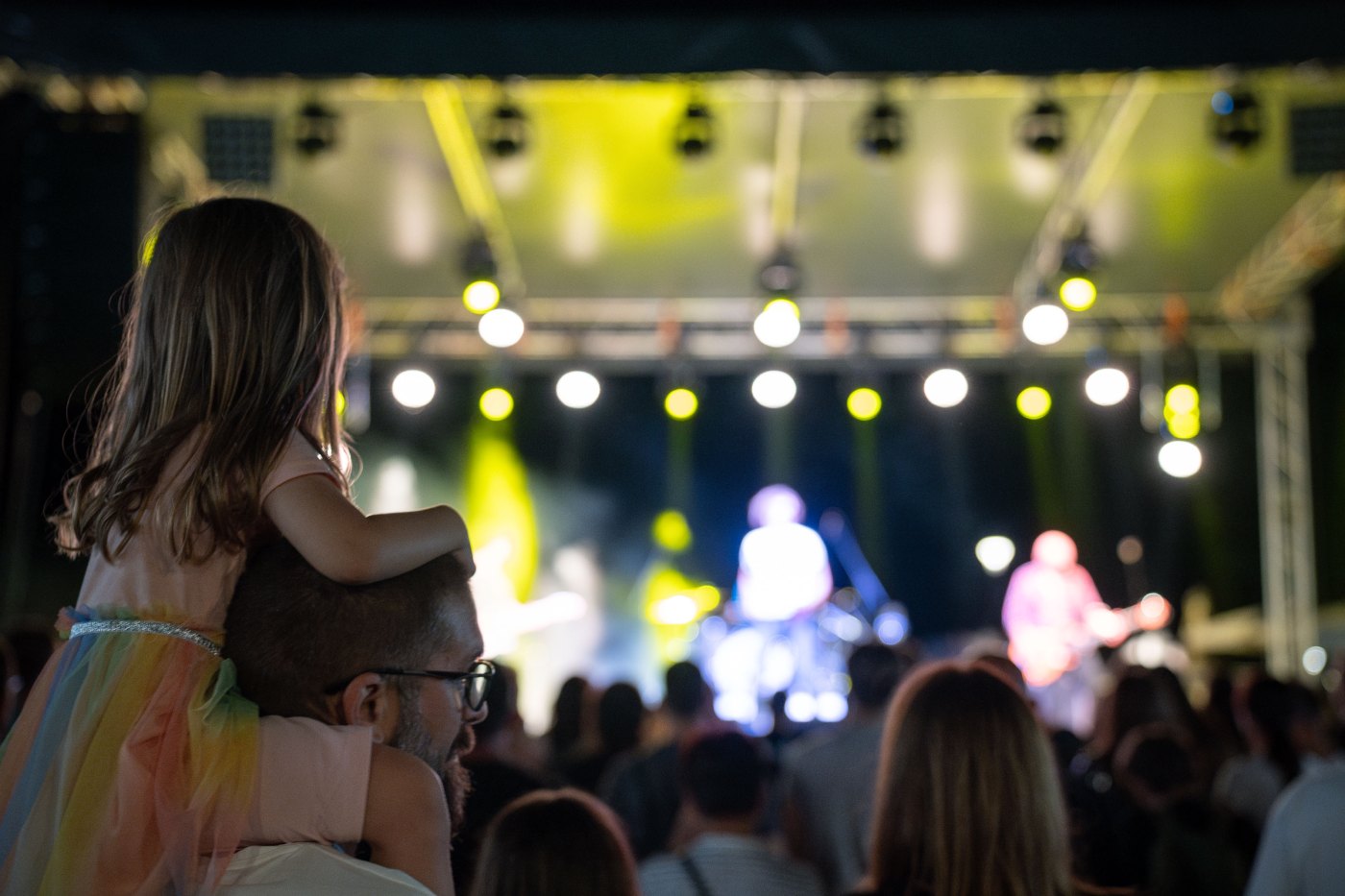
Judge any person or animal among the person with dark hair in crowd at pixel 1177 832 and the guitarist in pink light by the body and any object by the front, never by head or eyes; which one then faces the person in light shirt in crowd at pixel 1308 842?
the guitarist in pink light

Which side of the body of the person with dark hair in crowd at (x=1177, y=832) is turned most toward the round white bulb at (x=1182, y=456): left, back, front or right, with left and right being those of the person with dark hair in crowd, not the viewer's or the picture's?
front

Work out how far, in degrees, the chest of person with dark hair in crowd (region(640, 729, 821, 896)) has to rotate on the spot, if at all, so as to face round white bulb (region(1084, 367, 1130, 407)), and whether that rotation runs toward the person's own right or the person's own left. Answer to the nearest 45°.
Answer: approximately 45° to the person's own right

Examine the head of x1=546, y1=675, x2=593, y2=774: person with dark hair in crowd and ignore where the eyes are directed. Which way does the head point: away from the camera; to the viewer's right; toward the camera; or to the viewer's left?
away from the camera

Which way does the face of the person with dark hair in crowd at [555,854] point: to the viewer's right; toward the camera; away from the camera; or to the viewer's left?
away from the camera

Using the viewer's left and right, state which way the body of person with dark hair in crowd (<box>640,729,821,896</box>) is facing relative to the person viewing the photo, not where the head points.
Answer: facing away from the viewer

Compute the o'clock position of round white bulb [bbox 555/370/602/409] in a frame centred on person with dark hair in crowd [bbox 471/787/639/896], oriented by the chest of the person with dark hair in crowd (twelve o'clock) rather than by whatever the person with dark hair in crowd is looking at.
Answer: The round white bulb is roughly at 12 o'clock from the person with dark hair in crowd.

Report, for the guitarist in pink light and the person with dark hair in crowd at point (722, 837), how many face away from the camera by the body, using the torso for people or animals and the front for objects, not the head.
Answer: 1

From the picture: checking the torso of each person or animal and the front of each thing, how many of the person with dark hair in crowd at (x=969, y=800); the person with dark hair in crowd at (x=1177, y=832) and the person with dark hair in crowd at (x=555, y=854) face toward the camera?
0

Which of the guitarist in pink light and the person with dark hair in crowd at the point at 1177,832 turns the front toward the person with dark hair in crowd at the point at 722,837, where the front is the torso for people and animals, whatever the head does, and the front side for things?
the guitarist in pink light

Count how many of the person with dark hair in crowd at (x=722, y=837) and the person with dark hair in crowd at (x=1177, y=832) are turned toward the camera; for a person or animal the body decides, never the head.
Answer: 0

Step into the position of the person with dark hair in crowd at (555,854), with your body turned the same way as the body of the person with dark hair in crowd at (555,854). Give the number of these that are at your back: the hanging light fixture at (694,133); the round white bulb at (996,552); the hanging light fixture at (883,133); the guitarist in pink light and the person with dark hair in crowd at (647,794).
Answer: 0

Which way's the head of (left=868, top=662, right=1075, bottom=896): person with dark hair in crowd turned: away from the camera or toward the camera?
away from the camera

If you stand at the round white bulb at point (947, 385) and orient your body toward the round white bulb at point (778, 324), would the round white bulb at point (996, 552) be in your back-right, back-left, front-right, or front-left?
back-right

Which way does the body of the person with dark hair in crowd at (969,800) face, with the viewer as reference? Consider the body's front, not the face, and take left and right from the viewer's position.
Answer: facing away from the viewer

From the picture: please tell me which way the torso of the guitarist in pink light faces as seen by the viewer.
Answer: toward the camera

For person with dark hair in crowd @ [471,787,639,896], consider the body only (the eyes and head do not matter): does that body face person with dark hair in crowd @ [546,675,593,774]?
yes

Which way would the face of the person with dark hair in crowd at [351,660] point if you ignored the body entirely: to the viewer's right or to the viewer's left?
to the viewer's right

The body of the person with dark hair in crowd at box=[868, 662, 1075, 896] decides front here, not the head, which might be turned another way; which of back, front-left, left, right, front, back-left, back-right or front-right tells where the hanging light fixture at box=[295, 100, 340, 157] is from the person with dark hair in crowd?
front-left

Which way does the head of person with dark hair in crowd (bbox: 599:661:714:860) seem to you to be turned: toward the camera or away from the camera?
away from the camera

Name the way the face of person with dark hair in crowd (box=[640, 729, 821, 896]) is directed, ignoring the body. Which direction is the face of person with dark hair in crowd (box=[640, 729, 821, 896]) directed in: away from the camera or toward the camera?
away from the camera
